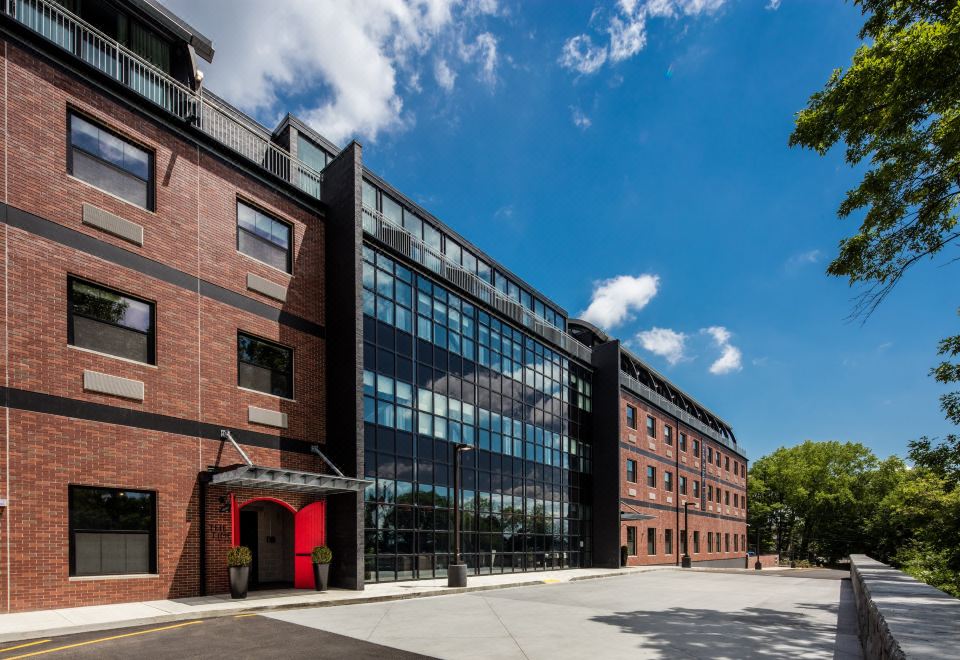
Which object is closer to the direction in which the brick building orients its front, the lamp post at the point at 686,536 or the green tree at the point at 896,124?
the green tree

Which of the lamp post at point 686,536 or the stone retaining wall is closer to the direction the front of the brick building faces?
the stone retaining wall

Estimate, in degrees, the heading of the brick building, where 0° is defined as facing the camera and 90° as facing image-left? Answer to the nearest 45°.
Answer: approximately 315°
